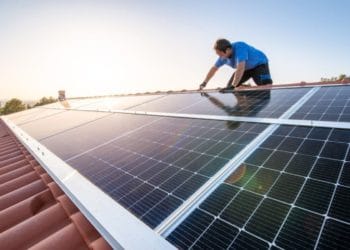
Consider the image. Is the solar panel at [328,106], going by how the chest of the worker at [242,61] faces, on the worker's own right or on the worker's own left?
on the worker's own left

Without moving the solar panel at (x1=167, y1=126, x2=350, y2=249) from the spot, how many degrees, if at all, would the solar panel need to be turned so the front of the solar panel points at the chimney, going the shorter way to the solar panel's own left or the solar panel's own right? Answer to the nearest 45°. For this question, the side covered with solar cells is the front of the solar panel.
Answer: approximately 90° to the solar panel's own right

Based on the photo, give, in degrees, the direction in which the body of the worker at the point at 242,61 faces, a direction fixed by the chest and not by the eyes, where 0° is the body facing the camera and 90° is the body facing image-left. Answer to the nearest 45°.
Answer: approximately 45°

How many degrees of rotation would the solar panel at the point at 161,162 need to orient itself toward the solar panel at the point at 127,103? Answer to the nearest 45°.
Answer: approximately 135° to its right

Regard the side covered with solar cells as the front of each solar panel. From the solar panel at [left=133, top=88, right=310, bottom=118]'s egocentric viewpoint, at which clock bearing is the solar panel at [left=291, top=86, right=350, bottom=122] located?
the solar panel at [left=291, top=86, right=350, bottom=122] is roughly at 9 o'clock from the solar panel at [left=133, top=88, right=310, bottom=118].

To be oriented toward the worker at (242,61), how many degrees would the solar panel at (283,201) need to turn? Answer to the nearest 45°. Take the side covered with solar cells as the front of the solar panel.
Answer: approximately 135° to its right

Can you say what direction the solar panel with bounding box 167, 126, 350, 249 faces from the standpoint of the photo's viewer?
facing the viewer and to the left of the viewer

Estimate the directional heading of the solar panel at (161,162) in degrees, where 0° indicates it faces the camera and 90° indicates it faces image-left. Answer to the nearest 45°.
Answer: approximately 45°

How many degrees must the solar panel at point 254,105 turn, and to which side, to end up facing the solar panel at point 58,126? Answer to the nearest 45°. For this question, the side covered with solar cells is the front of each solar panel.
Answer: approximately 45° to its right

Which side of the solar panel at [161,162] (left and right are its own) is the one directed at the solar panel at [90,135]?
right

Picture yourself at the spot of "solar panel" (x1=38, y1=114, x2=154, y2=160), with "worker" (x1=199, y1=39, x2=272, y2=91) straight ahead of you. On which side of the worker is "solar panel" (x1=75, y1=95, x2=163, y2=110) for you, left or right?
left

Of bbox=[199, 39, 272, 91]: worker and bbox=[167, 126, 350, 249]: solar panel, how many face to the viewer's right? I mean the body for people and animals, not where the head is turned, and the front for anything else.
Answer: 0

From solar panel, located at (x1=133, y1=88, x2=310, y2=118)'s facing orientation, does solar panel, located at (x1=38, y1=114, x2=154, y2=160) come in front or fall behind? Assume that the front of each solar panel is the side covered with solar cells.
in front
